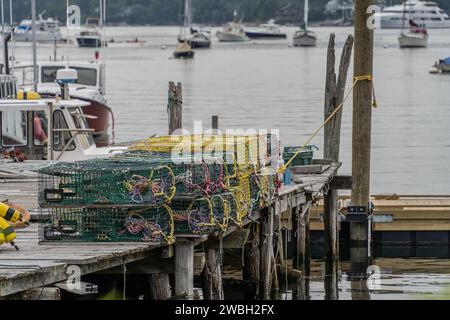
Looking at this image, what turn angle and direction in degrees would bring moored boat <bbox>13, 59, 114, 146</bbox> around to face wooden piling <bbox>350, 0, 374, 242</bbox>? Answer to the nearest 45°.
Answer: approximately 45° to its right

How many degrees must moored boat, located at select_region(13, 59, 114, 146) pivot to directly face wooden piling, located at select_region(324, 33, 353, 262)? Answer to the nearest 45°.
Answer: approximately 45° to its right

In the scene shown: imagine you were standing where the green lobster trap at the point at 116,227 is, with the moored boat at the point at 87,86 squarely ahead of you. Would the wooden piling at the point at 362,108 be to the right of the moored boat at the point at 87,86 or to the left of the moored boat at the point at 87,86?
right

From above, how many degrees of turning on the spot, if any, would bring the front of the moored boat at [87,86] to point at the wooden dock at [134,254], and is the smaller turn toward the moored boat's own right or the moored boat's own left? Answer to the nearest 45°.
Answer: approximately 45° to the moored boat's own right

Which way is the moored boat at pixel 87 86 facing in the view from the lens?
facing the viewer and to the right of the viewer

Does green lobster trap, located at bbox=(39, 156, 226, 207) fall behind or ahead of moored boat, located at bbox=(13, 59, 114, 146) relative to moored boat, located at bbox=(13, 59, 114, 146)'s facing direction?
ahead

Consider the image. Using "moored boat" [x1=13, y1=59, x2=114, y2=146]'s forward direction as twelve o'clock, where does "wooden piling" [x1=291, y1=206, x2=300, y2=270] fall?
The wooden piling is roughly at 1 o'clock from the moored boat.

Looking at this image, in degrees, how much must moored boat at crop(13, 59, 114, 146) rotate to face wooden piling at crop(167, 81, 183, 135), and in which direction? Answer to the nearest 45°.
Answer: approximately 45° to its right

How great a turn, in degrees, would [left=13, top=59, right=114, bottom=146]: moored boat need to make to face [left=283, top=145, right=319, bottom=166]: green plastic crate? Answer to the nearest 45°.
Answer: approximately 45° to its right

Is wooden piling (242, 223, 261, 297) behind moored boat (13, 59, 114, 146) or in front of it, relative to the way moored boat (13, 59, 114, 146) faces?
in front

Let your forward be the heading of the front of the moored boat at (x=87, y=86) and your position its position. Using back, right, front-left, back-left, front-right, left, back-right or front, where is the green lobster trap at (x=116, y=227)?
front-right
